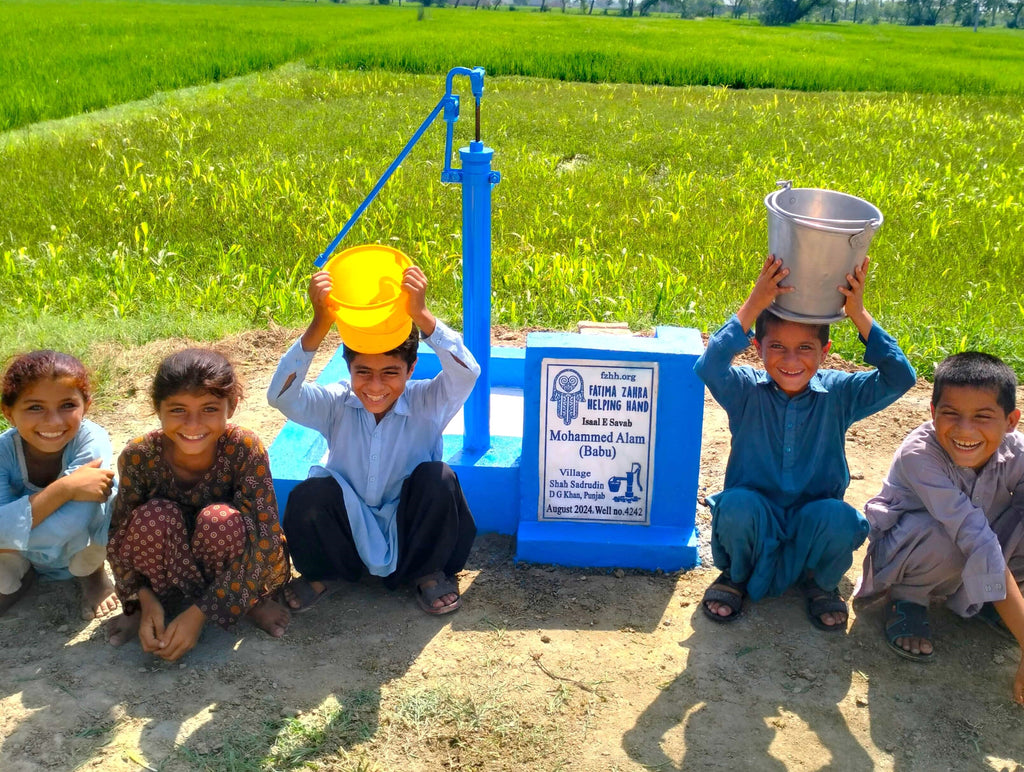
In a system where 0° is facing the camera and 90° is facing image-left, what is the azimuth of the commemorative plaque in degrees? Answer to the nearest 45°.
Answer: approximately 0°

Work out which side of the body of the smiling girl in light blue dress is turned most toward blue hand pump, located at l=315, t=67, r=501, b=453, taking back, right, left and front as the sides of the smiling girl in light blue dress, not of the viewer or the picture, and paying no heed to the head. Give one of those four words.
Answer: left

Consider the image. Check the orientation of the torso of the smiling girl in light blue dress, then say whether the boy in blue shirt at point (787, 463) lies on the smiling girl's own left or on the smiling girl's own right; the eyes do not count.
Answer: on the smiling girl's own left

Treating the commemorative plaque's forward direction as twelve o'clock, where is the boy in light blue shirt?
The boy in light blue shirt is roughly at 2 o'clock from the commemorative plaque.

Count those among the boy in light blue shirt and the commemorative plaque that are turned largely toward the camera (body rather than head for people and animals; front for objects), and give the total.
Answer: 2

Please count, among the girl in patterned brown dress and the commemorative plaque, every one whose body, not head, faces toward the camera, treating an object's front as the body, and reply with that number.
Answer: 2

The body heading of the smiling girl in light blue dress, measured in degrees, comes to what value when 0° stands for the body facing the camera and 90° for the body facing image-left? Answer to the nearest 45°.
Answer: approximately 0°
